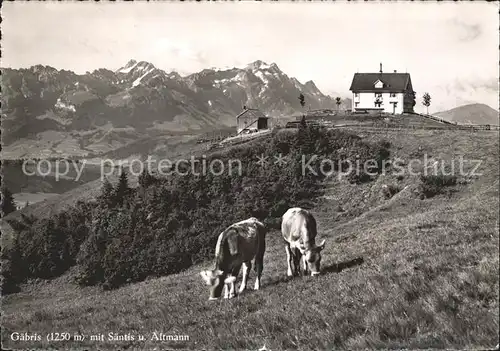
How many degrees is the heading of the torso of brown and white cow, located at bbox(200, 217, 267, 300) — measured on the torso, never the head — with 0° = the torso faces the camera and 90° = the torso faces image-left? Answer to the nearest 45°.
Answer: approximately 45°

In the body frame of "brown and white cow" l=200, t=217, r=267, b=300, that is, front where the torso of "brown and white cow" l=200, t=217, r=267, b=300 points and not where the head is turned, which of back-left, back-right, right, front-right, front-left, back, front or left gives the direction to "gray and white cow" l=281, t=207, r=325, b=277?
back
